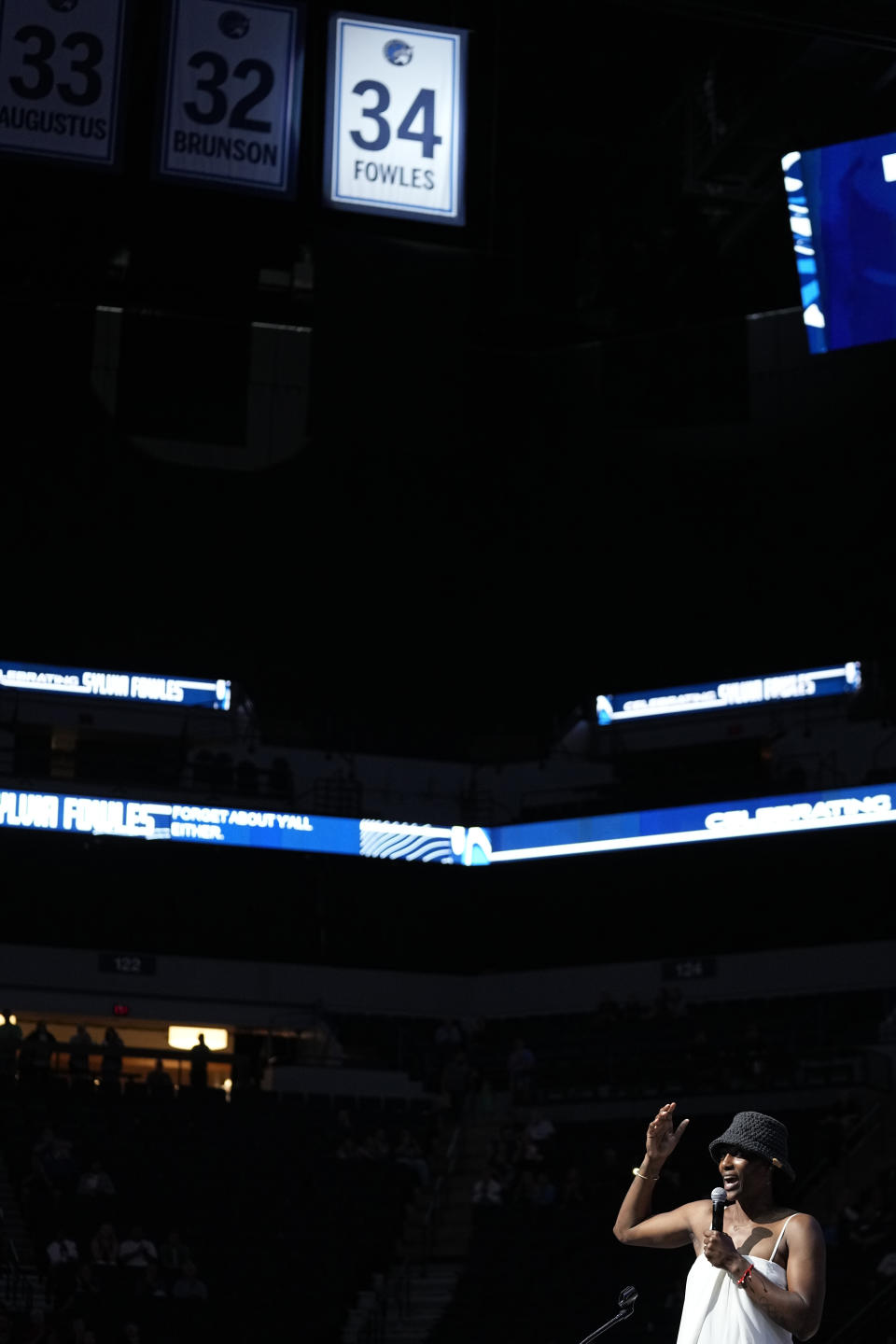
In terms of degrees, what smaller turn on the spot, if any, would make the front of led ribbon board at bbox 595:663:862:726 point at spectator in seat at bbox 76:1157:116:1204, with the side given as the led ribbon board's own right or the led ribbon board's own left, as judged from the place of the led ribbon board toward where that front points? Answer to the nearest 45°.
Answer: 0° — it already faces them

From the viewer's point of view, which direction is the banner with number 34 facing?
toward the camera

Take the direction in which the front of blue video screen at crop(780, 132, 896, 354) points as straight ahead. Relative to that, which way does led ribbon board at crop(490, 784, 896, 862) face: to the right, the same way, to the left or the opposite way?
the same way

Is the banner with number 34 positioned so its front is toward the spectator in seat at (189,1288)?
no

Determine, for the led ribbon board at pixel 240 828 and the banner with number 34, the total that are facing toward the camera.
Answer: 2

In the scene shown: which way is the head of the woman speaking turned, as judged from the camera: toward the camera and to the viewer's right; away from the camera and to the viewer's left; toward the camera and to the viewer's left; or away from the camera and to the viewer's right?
toward the camera and to the viewer's left

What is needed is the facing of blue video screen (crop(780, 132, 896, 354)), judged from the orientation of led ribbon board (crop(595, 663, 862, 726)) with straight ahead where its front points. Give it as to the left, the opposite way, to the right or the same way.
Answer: the same way

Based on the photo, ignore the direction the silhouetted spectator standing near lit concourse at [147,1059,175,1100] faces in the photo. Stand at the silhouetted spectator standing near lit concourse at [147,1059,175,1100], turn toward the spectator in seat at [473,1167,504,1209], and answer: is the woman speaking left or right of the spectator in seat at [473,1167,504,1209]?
right

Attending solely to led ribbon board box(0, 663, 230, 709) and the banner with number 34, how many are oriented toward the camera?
2

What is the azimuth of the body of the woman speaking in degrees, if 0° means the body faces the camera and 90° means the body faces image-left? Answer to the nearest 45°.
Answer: approximately 45°

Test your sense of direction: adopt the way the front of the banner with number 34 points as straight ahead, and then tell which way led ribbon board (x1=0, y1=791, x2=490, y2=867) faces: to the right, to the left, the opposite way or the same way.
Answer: the same way

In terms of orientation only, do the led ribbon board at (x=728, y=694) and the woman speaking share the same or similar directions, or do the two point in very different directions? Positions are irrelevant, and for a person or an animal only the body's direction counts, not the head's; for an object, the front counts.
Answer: same or similar directions

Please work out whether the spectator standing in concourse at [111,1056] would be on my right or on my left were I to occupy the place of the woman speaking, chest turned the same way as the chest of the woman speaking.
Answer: on my right

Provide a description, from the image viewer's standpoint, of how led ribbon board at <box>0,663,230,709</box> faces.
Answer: facing the viewer

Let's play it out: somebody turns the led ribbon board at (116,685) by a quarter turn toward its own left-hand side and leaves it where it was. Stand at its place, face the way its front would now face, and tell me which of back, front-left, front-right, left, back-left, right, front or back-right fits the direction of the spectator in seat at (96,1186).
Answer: right

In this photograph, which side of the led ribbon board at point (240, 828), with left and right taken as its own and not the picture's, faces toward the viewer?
front

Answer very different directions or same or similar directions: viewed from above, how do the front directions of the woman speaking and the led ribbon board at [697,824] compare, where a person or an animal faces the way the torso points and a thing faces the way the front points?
same or similar directions

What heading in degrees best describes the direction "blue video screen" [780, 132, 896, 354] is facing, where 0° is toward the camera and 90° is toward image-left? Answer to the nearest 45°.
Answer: approximately 45°
